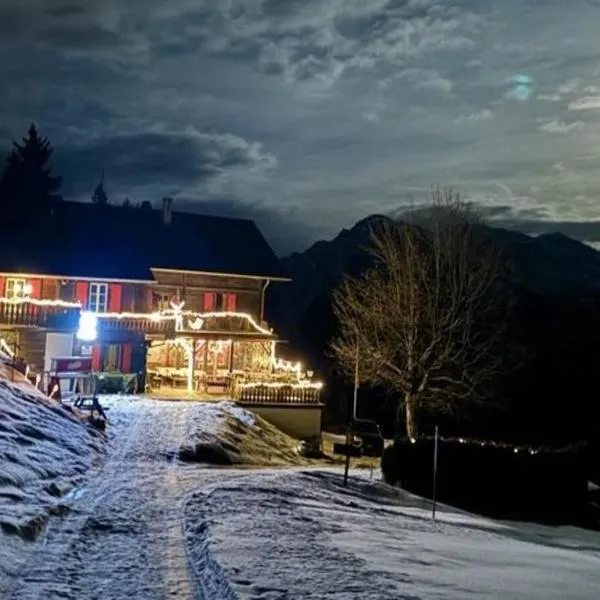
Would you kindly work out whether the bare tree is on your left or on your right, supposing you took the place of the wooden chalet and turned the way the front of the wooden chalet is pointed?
on your left

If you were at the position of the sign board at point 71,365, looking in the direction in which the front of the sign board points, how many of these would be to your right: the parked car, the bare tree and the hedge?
0

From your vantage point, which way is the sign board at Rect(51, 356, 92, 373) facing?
toward the camera

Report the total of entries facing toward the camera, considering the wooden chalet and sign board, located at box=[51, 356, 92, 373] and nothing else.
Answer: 2

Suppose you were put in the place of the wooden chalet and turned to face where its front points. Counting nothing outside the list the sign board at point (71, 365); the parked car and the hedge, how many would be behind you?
0

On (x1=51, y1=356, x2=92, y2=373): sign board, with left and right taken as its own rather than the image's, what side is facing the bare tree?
left

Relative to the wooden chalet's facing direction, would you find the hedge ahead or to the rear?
ahead

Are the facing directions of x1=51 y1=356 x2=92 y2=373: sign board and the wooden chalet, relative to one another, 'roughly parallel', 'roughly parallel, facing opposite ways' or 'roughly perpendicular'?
roughly parallel

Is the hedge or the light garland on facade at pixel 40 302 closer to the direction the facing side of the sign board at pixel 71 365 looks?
the hedge

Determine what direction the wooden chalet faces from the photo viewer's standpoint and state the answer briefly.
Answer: facing the viewer

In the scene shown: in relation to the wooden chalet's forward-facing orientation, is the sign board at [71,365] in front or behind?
in front

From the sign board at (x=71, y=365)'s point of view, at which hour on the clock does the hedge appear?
The hedge is roughly at 10 o'clock from the sign board.
